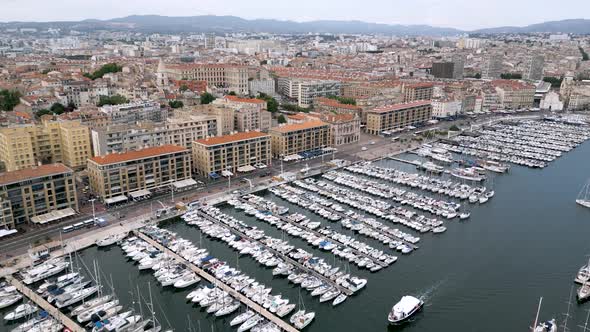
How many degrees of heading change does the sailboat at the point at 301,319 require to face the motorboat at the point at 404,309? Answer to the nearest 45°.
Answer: approximately 45° to its right

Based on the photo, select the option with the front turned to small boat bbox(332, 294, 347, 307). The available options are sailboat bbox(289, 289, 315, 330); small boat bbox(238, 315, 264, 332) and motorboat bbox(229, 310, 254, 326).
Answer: the sailboat

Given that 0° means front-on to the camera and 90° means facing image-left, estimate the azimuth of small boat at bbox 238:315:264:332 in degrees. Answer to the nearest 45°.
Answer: approximately 45°

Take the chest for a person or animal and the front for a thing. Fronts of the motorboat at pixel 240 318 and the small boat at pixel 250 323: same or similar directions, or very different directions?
same or similar directions

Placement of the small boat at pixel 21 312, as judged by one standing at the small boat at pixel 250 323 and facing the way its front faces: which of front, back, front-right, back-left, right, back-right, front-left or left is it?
front-right

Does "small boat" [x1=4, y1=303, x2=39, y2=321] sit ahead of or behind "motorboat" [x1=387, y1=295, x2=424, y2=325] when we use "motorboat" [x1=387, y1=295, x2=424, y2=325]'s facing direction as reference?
ahead

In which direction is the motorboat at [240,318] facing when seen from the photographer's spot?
facing the viewer and to the left of the viewer
